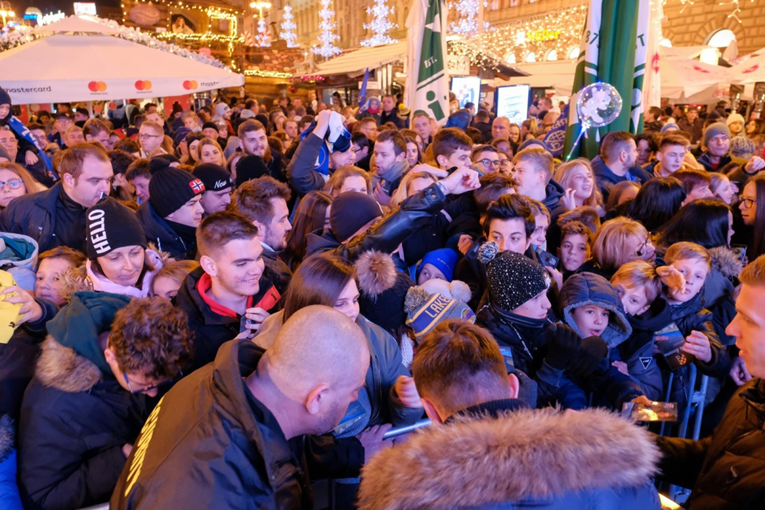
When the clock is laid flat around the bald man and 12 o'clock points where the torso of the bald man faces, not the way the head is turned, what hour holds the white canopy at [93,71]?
The white canopy is roughly at 10 o'clock from the bald man.

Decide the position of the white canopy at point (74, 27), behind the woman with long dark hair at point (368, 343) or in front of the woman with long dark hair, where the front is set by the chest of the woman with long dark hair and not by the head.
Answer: behind

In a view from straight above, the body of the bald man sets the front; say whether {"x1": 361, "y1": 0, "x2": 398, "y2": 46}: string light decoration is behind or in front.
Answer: in front

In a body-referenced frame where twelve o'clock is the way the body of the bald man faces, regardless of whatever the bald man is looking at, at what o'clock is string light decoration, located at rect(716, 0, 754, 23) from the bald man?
The string light decoration is roughly at 12 o'clock from the bald man.

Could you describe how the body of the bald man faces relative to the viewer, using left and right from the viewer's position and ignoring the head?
facing away from the viewer and to the right of the viewer

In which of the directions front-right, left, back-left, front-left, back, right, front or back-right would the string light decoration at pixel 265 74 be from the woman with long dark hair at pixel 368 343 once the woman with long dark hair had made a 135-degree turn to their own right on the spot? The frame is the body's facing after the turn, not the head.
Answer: right

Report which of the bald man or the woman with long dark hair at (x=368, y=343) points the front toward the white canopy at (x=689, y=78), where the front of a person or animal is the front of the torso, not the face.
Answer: the bald man

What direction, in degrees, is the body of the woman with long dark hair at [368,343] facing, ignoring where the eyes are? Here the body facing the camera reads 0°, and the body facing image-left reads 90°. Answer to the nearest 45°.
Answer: approximately 315°

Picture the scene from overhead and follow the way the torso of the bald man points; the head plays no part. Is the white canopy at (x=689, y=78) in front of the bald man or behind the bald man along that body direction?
in front

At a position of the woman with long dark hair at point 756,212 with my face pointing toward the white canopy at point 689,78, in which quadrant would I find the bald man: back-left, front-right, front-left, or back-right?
back-left

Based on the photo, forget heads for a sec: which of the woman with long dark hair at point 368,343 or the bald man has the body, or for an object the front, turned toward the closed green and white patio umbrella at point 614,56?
the bald man
